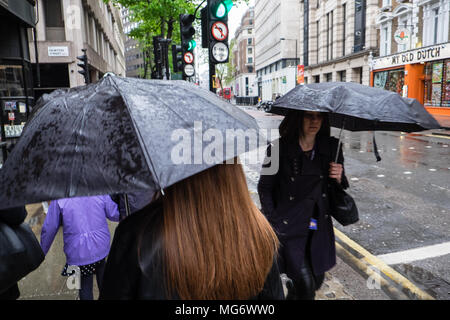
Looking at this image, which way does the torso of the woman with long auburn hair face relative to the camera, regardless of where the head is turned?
away from the camera

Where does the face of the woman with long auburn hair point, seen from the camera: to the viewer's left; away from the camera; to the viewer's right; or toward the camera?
away from the camera

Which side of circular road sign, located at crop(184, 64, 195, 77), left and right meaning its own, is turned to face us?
front

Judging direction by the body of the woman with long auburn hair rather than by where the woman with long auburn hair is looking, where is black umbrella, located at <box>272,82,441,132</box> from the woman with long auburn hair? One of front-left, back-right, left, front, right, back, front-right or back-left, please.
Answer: front-right

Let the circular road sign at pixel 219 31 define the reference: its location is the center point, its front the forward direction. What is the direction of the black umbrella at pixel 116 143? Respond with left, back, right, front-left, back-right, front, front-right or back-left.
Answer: front

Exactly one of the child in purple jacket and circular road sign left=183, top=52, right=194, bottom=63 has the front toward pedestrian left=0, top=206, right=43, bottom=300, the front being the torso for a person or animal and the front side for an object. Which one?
the circular road sign

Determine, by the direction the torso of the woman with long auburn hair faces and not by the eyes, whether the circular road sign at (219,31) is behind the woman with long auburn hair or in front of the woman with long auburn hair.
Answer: in front

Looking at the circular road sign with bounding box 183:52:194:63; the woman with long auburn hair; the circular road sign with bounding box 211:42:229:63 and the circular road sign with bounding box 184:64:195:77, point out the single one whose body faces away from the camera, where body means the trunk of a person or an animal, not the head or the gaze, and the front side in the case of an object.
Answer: the woman with long auburn hair

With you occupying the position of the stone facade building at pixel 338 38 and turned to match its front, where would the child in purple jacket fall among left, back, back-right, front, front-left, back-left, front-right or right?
front-left

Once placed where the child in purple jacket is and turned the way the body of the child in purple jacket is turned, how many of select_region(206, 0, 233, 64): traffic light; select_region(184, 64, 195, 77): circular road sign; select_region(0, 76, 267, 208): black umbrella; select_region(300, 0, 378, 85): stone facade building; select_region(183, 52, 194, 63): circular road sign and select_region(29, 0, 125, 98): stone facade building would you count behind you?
1

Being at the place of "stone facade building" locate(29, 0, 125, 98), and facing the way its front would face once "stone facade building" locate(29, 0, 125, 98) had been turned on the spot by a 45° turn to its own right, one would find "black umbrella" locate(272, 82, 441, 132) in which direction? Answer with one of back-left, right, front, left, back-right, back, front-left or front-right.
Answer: front

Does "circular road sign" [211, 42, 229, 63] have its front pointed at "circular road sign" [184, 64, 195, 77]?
no

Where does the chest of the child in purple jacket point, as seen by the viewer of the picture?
away from the camera

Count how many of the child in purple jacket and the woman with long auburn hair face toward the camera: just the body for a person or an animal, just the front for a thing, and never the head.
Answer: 0

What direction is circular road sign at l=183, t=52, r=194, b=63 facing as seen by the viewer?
toward the camera

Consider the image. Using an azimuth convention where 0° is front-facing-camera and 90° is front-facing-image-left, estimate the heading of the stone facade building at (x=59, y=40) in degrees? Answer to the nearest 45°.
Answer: approximately 315°

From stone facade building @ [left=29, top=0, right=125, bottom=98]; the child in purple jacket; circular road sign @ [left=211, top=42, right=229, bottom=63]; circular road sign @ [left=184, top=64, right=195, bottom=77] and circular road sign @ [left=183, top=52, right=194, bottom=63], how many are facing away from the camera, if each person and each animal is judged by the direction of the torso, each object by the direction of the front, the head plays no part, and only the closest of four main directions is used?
1

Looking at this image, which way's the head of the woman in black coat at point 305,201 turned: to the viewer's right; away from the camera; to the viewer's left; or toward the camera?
toward the camera
